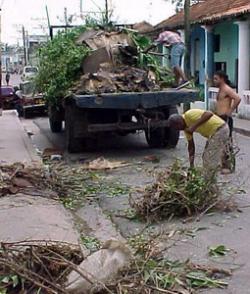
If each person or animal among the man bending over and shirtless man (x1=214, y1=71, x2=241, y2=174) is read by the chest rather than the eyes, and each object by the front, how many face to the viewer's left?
2

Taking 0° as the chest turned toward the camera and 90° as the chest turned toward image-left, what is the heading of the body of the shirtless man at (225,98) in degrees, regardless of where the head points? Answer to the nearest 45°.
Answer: approximately 90°

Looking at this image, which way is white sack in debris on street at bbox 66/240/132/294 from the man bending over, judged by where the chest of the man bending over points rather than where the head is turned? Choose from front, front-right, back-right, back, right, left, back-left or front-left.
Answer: left

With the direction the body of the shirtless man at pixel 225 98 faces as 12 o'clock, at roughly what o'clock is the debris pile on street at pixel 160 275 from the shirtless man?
The debris pile on street is roughly at 9 o'clock from the shirtless man.

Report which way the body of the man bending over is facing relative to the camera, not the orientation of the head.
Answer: to the viewer's left

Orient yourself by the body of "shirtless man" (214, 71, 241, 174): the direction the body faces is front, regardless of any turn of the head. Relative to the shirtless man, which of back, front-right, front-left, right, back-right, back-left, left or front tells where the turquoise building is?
right

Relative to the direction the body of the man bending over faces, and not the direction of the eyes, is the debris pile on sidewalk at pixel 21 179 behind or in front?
in front

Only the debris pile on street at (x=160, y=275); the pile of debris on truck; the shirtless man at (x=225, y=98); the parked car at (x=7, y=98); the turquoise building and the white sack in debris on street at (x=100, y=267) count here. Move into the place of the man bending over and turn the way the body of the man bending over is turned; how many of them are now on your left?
2

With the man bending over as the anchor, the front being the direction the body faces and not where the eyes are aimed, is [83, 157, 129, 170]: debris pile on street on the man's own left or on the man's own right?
on the man's own right

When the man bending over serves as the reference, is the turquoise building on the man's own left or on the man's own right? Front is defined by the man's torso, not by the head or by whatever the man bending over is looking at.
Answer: on the man's own right
